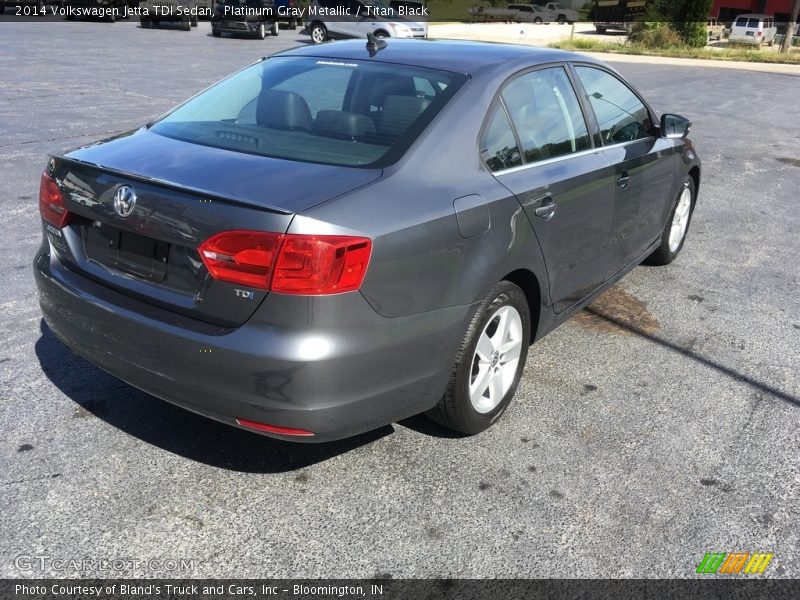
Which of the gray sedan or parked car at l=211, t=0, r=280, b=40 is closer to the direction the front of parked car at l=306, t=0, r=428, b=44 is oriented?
the gray sedan

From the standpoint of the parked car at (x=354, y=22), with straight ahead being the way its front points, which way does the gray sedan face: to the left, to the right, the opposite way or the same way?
to the left

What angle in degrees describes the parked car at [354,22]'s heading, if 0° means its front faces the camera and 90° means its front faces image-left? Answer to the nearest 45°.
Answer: approximately 315°

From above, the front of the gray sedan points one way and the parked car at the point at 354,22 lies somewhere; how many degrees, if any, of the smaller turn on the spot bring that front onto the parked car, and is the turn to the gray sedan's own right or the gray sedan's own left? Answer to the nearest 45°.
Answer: approximately 45° to the gray sedan's own left

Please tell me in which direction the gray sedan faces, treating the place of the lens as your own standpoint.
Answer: facing away from the viewer and to the right of the viewer

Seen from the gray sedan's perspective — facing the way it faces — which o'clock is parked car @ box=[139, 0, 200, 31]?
The parked car is roughly at 10 o'clock from the gray sedan.

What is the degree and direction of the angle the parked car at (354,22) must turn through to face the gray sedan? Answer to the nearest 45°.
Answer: approximately 45° to its right

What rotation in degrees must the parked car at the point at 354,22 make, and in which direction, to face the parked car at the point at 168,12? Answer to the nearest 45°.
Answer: approximately 180°
